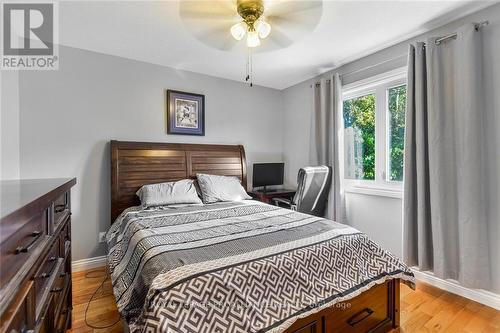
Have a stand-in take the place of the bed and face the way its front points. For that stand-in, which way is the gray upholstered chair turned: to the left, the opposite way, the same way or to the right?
the opposite way

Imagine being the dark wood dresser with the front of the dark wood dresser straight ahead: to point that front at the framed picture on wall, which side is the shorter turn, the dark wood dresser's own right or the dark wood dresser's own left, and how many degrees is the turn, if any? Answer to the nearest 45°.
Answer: approximately 45° to the dark wood dresser's own left

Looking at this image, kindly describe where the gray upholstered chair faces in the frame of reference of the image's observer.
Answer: facing away from the viewer and to the left of the viewer

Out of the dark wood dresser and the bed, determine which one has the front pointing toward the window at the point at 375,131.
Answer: the dark wood dresser

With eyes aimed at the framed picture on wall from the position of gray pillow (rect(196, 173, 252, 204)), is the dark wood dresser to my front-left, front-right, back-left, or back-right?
back-left

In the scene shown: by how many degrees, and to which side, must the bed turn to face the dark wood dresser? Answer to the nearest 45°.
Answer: approximately 90° to its right

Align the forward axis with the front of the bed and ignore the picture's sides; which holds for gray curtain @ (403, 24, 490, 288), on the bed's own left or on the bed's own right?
on the bed's own left

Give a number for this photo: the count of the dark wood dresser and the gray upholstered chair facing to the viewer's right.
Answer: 1

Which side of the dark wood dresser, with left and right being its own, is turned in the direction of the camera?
right

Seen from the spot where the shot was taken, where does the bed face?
facing the viewer and to the right of the viewer

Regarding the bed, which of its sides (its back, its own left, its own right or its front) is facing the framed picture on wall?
back

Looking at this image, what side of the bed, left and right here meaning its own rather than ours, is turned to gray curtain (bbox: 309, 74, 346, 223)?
left
